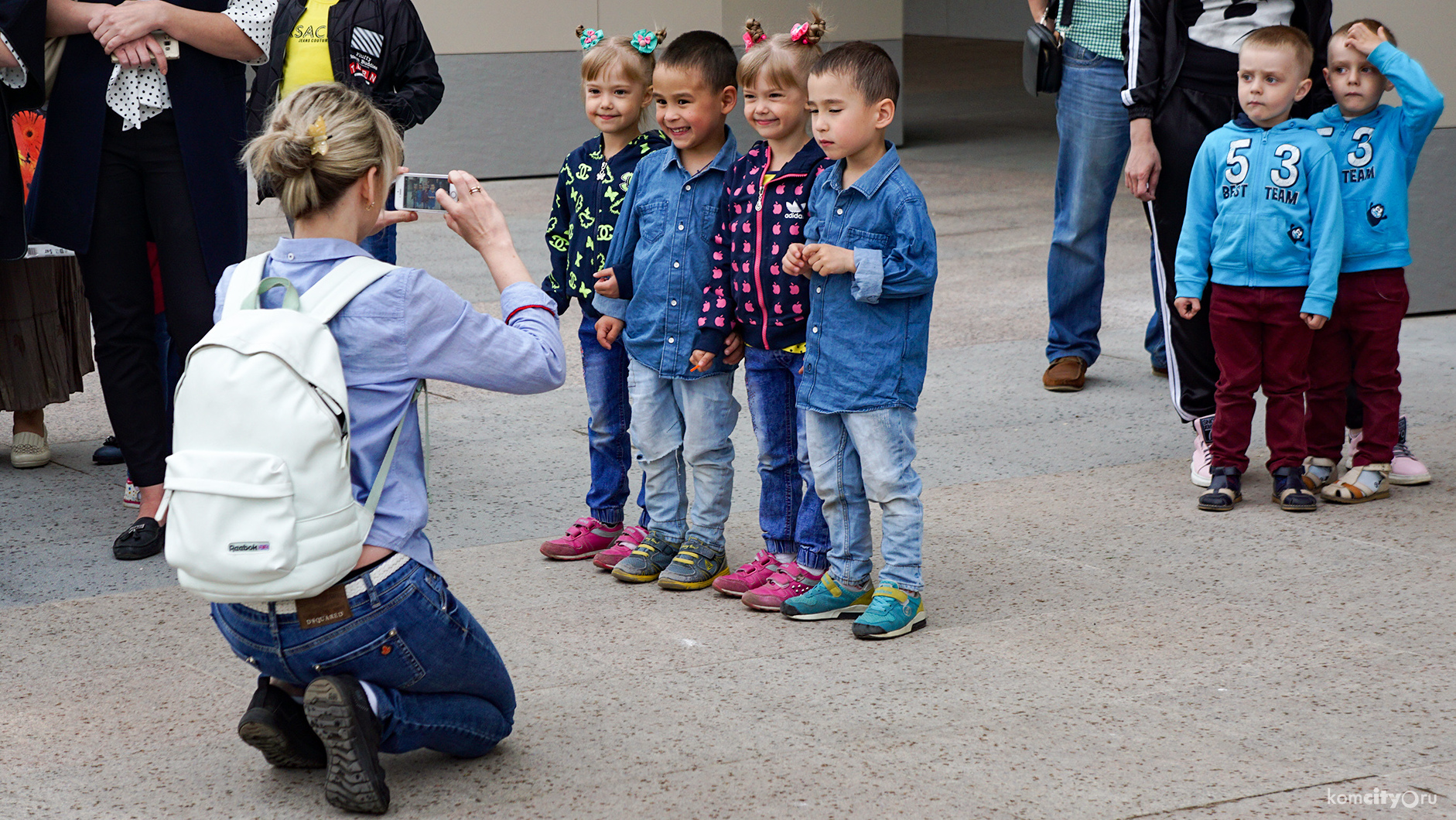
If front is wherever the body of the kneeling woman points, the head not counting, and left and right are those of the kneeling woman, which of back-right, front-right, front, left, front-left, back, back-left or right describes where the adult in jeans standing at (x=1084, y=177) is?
front

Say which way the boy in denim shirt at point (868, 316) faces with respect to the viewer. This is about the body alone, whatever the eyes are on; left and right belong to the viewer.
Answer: facing the viewer and to the left of the viewer

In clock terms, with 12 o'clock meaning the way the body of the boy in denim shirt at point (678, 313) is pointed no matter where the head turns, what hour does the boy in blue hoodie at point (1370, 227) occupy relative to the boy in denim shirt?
The boy in blue hoodie is roughly at 7 o'clock from the boy in denim shirt.

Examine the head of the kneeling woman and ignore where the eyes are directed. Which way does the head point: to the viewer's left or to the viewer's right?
to the viewer's right

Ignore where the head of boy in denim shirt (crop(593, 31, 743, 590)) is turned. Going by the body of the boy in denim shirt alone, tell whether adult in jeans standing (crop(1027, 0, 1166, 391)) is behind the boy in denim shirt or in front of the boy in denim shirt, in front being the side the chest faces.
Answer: behind

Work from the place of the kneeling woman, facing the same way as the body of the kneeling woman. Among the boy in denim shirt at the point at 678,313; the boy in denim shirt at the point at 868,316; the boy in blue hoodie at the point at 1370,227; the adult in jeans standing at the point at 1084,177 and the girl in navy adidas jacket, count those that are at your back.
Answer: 0

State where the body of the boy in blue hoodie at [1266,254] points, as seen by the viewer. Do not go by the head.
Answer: toward the camera

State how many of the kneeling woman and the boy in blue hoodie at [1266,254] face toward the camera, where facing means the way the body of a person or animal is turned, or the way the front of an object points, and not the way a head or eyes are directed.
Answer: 1

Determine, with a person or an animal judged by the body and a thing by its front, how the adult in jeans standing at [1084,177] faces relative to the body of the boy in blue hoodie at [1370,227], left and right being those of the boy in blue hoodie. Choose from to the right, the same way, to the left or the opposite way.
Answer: the same way

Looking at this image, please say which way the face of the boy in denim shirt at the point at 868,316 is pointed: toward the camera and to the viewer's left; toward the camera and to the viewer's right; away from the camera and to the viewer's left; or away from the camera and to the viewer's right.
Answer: toward the camera and to the viewer's left

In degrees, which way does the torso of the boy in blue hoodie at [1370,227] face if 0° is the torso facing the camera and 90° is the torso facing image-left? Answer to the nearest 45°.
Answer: approximately 45°

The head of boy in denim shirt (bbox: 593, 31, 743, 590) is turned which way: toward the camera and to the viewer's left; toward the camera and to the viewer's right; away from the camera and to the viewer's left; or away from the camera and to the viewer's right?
toward the camera and to the viewer's left

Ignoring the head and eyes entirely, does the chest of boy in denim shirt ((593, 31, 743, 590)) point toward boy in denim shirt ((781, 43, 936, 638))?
no

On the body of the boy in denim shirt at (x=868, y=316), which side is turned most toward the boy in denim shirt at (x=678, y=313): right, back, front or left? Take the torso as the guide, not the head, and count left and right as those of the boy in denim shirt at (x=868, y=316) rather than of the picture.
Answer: right

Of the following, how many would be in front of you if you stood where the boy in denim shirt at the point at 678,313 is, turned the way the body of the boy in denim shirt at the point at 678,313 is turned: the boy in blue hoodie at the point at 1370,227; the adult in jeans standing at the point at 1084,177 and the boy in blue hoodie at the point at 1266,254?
0

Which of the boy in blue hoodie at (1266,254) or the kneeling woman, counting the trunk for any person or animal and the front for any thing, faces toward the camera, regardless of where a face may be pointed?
the boy in blue hoodie
